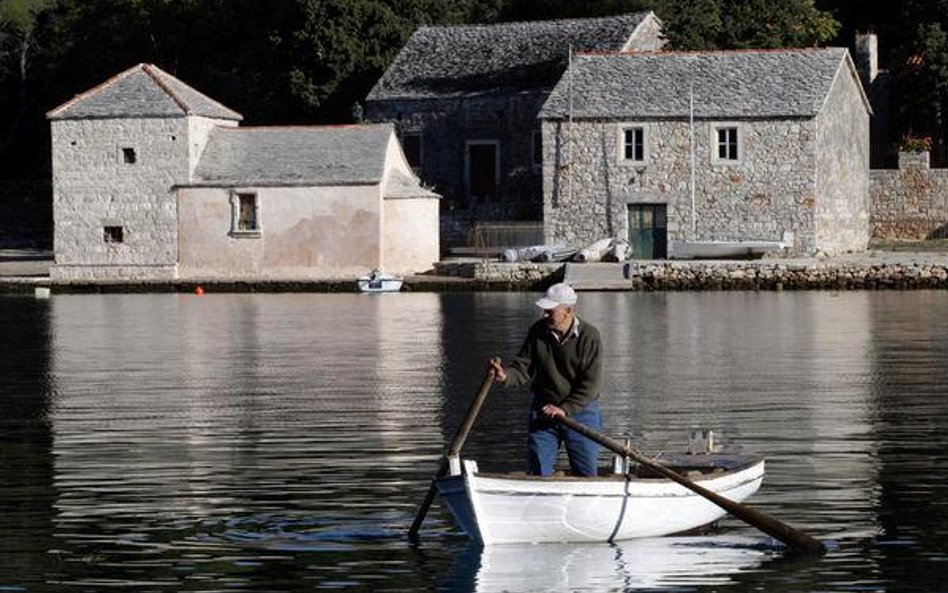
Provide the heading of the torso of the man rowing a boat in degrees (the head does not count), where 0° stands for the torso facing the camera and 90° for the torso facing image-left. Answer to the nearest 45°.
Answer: approximately 45°
